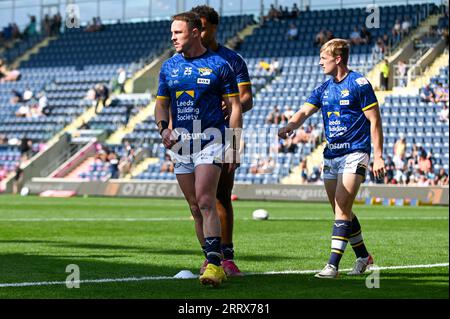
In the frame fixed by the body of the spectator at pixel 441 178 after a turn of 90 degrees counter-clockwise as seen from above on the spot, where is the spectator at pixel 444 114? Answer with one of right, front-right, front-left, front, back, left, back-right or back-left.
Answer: left

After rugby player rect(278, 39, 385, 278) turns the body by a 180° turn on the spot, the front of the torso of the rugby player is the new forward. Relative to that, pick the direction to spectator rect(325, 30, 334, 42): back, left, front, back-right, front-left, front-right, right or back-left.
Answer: front-left

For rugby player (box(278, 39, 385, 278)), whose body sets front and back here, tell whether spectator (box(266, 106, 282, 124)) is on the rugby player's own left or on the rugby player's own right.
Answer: on the rugby player's own right

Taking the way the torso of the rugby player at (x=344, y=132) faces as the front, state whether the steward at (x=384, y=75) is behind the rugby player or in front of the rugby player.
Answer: behind

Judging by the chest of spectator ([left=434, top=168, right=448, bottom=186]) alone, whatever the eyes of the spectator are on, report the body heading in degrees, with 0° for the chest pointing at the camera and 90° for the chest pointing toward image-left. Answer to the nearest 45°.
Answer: approximately 0°

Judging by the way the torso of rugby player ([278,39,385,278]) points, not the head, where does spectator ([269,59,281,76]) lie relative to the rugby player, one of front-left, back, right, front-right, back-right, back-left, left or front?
back-right

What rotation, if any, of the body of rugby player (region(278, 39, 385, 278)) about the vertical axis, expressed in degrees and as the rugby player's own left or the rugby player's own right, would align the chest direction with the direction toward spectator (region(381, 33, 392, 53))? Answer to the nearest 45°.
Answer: approximately 135° to the rugby player's own right

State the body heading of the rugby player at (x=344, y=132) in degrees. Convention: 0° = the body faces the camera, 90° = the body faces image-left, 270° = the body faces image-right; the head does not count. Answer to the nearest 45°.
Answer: approximately 45°

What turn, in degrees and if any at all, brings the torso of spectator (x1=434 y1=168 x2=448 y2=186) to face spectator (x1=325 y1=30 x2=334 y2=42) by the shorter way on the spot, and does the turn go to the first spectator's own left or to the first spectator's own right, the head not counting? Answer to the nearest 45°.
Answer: approximately 135° to the first spectator's own right

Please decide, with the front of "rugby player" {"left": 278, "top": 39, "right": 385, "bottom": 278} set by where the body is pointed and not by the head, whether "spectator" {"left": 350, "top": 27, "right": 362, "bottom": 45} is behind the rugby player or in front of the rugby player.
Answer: behind

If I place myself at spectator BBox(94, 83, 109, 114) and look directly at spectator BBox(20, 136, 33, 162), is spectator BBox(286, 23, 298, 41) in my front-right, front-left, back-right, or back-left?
back-left
